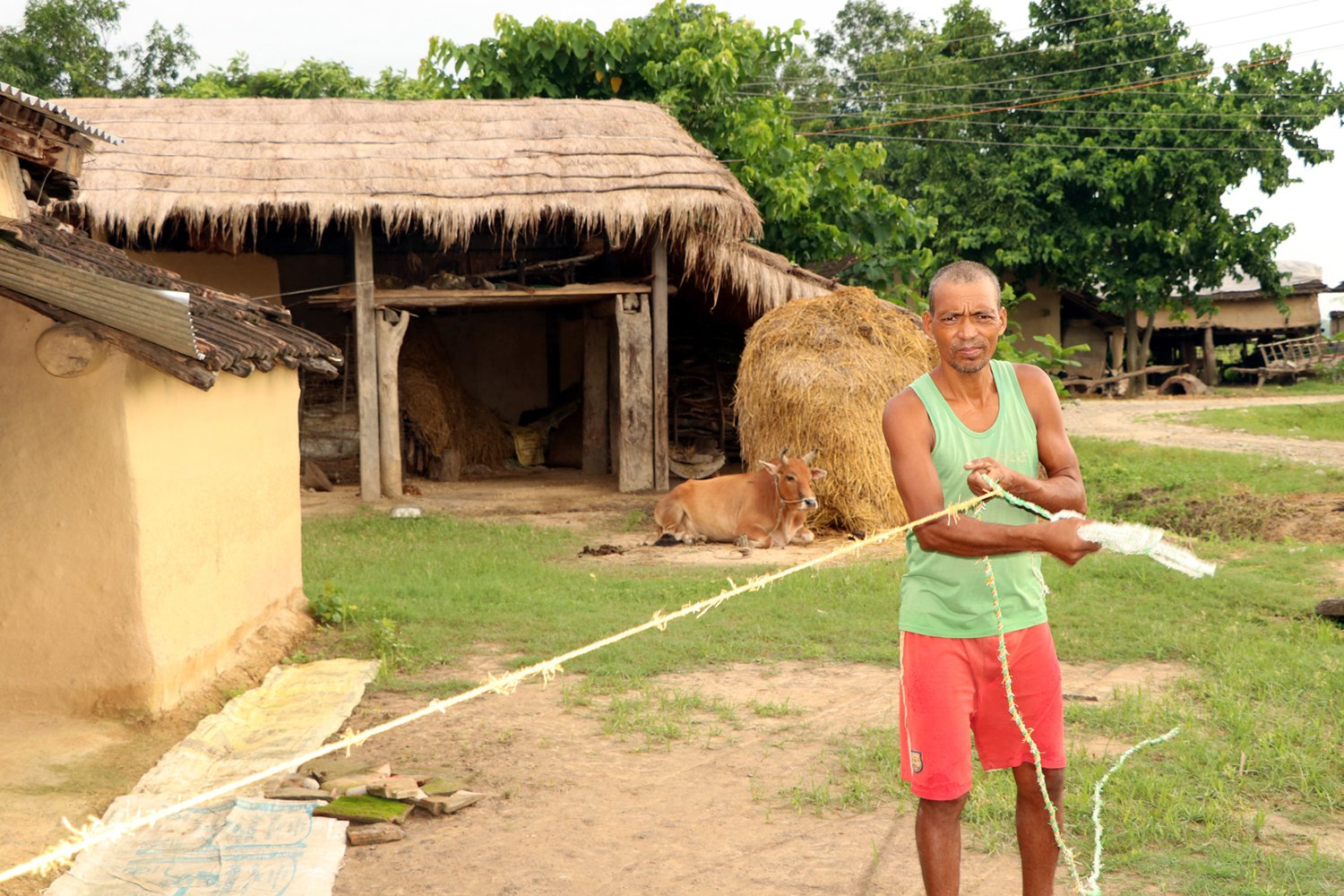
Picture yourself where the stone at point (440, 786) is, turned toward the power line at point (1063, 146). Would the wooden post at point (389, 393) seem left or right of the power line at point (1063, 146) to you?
left

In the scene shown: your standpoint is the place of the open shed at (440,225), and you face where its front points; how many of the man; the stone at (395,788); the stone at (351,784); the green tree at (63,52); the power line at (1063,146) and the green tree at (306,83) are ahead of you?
3

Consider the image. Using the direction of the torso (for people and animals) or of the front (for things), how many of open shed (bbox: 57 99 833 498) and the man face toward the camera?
2

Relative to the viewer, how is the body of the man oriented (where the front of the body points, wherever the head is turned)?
toward the camera

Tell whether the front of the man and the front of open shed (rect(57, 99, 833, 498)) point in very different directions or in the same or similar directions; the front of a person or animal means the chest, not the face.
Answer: same or similar directions

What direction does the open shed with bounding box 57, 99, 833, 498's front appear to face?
toward the camera

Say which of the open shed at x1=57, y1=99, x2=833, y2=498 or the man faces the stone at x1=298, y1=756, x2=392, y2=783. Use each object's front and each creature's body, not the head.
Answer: the open shed

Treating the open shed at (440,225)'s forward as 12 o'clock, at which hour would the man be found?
The man is roughly at 12 o'clock from the open shed.

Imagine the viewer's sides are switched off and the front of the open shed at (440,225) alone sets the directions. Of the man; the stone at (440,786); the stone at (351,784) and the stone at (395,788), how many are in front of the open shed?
4

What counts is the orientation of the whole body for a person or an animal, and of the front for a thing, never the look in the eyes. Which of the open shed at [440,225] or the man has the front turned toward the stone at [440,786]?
the open shed

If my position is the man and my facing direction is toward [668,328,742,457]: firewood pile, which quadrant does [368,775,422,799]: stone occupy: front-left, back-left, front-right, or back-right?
front-left

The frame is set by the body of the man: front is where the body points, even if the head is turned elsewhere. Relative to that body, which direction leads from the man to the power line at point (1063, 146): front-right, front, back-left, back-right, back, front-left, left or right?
back

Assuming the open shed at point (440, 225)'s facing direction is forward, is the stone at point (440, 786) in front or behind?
in front

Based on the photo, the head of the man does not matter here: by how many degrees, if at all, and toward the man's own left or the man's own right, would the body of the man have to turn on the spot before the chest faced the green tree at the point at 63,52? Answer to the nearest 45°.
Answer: approximately 135° to the man's own right

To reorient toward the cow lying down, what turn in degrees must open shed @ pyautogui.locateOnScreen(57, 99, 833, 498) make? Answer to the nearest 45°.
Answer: approximately 45° to its left
